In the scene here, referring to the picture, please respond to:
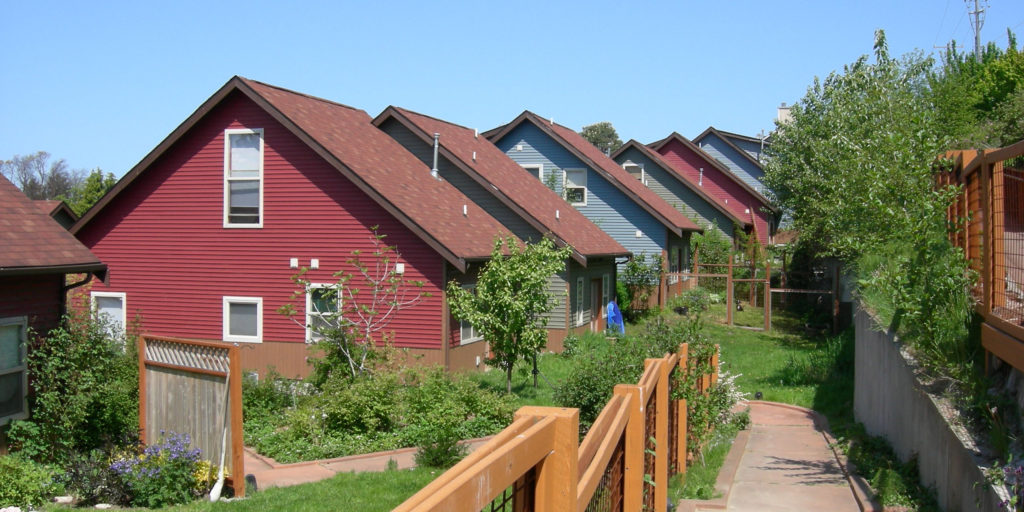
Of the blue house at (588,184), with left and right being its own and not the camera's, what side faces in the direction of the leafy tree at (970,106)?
front

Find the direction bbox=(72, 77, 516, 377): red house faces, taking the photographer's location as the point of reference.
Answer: facing to the right of the viewer

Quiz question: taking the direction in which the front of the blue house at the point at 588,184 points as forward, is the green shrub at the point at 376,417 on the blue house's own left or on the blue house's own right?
on the blue house's own right

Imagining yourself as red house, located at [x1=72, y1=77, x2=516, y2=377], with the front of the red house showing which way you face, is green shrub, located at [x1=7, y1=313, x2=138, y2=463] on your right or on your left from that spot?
on your right

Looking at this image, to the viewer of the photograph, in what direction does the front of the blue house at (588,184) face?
facing to the right of the viewer

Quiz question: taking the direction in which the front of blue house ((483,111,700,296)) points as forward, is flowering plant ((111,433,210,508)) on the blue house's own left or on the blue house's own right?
on the blue house's own right

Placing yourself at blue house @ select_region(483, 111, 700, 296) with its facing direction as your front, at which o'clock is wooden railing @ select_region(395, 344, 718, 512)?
The wooden railing is roughly at 3 o'clock from the blue house.
